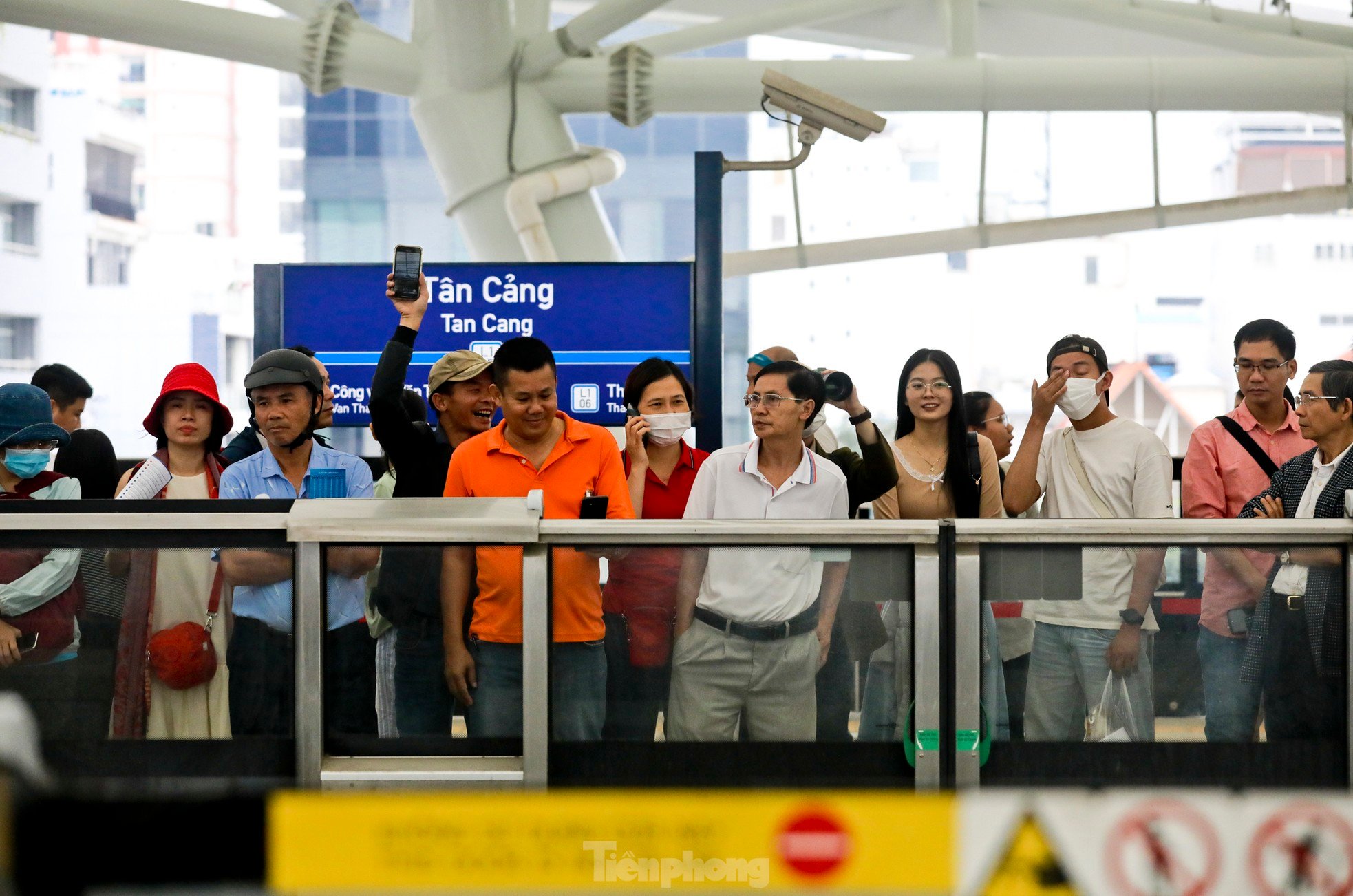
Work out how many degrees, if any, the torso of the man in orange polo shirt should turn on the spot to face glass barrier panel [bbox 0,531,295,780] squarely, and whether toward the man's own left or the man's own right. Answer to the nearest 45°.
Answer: approximately 90° to the man's own right

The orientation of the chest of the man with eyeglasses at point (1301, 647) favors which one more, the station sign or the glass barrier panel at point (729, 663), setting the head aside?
the glass barrier panel

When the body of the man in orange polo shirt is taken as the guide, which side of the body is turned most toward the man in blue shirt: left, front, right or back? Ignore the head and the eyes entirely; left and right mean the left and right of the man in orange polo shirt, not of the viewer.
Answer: right

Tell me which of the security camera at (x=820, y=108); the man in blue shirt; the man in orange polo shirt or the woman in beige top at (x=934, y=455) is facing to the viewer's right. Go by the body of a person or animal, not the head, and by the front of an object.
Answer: the security camera

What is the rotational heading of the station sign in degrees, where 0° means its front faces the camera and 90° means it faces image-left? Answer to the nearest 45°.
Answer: approximately 0°

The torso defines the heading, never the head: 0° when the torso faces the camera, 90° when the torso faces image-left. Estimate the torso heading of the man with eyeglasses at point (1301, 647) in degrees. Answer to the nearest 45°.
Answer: approximately 45°

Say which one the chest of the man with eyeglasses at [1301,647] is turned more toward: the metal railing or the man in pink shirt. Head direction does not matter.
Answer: the metal railing

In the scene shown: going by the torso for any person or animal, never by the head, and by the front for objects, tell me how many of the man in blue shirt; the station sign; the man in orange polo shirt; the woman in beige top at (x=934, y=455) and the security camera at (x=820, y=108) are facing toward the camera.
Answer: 4

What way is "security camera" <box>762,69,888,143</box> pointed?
to the viewer's right

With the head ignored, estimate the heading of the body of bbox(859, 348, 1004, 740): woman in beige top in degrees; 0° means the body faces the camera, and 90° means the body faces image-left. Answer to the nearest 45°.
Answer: approximately 0°

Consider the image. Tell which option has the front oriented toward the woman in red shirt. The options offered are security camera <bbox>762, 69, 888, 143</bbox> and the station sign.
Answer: the station sign

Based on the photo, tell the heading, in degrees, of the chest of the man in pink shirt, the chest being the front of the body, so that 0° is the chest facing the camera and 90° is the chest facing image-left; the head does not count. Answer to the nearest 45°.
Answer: approximately 315°
